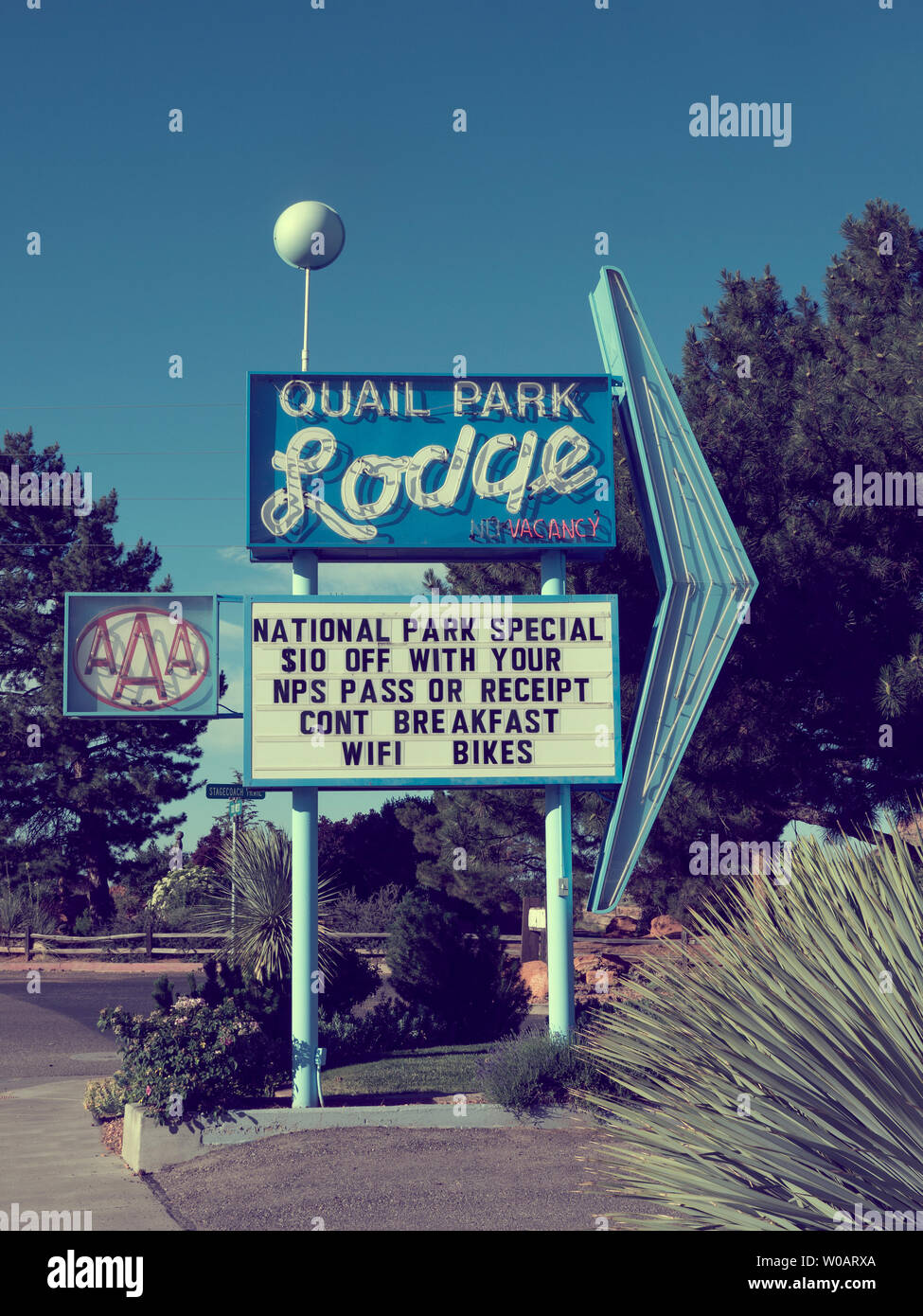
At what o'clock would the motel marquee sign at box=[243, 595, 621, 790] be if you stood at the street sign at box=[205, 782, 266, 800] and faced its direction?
the motel marquee sign at box=[243, 595, 621, 790] is roughly at 12 o'clock from the street sign at box=[205, 782, 266, 800].

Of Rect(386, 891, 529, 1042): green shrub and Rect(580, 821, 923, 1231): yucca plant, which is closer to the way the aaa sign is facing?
the yucca plant

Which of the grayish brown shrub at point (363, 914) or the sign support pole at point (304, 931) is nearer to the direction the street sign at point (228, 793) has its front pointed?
the sign support pole

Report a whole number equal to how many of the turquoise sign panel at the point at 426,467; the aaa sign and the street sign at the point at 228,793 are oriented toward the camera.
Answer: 3

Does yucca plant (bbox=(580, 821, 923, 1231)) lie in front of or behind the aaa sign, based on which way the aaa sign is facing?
in front
